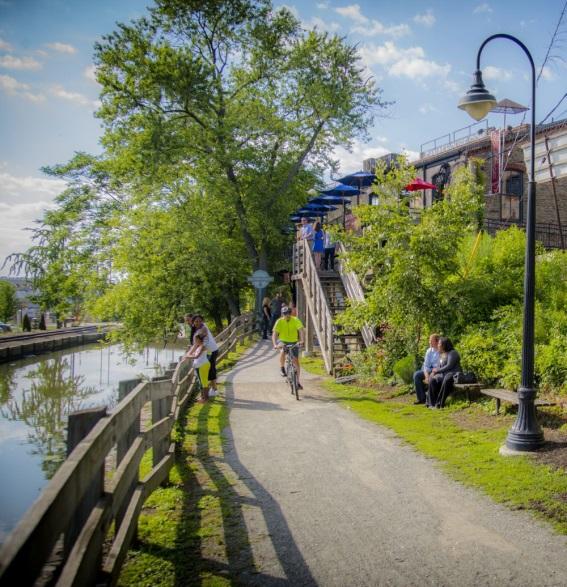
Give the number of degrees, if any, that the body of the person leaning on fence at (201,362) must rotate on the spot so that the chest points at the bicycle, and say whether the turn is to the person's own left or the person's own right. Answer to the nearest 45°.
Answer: approximately 180°

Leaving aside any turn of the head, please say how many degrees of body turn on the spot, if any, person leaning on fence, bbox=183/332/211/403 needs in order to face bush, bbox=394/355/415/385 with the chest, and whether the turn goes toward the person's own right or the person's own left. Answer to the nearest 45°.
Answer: approximately 180°

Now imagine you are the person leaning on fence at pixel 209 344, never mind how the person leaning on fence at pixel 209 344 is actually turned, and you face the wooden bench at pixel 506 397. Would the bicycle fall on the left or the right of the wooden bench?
left

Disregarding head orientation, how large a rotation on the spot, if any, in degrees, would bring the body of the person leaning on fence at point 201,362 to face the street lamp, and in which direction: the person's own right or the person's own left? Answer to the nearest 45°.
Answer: approximately 135° to the person's own left

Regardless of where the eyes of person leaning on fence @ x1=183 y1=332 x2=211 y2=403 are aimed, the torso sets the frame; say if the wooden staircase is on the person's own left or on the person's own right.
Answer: on the person's own right

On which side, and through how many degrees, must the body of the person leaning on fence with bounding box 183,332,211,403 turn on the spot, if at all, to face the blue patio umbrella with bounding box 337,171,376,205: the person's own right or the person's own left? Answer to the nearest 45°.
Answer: approximately 135° to the person's own right

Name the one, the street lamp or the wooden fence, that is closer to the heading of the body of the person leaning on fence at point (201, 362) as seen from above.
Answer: the wooden fence

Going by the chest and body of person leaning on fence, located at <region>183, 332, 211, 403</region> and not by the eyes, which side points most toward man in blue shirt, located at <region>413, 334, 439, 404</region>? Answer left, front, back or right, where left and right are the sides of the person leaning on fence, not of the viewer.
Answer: back

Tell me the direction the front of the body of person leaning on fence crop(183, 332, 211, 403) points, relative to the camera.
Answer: to the viewer's left

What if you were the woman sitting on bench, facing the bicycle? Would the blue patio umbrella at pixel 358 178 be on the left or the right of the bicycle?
right

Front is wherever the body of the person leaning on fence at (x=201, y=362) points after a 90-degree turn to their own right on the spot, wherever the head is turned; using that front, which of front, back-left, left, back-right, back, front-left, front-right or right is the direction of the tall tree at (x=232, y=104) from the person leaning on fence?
front
